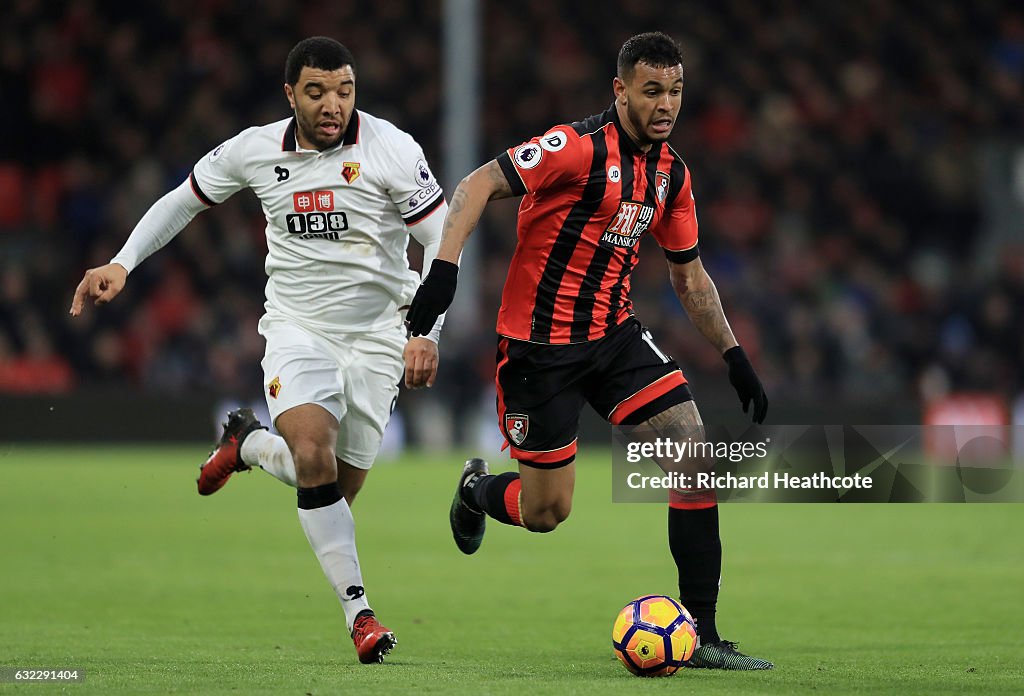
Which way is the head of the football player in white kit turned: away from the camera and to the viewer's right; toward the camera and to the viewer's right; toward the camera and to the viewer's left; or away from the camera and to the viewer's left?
toward the camera and to the viewer's right

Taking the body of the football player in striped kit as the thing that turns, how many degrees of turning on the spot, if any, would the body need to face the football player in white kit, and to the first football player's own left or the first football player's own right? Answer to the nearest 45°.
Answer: approximately 135° to the first football player's own right

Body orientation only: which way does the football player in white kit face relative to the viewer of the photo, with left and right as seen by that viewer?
facing the viewer

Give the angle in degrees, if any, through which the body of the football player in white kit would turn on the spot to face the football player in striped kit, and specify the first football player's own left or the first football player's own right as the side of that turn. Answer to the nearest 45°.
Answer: approximately 90° to the first football player's own left

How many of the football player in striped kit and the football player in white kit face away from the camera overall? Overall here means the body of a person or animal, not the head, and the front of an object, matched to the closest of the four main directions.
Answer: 0

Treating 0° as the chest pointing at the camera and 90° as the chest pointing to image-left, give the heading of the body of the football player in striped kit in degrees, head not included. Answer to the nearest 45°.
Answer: approximately 315°
